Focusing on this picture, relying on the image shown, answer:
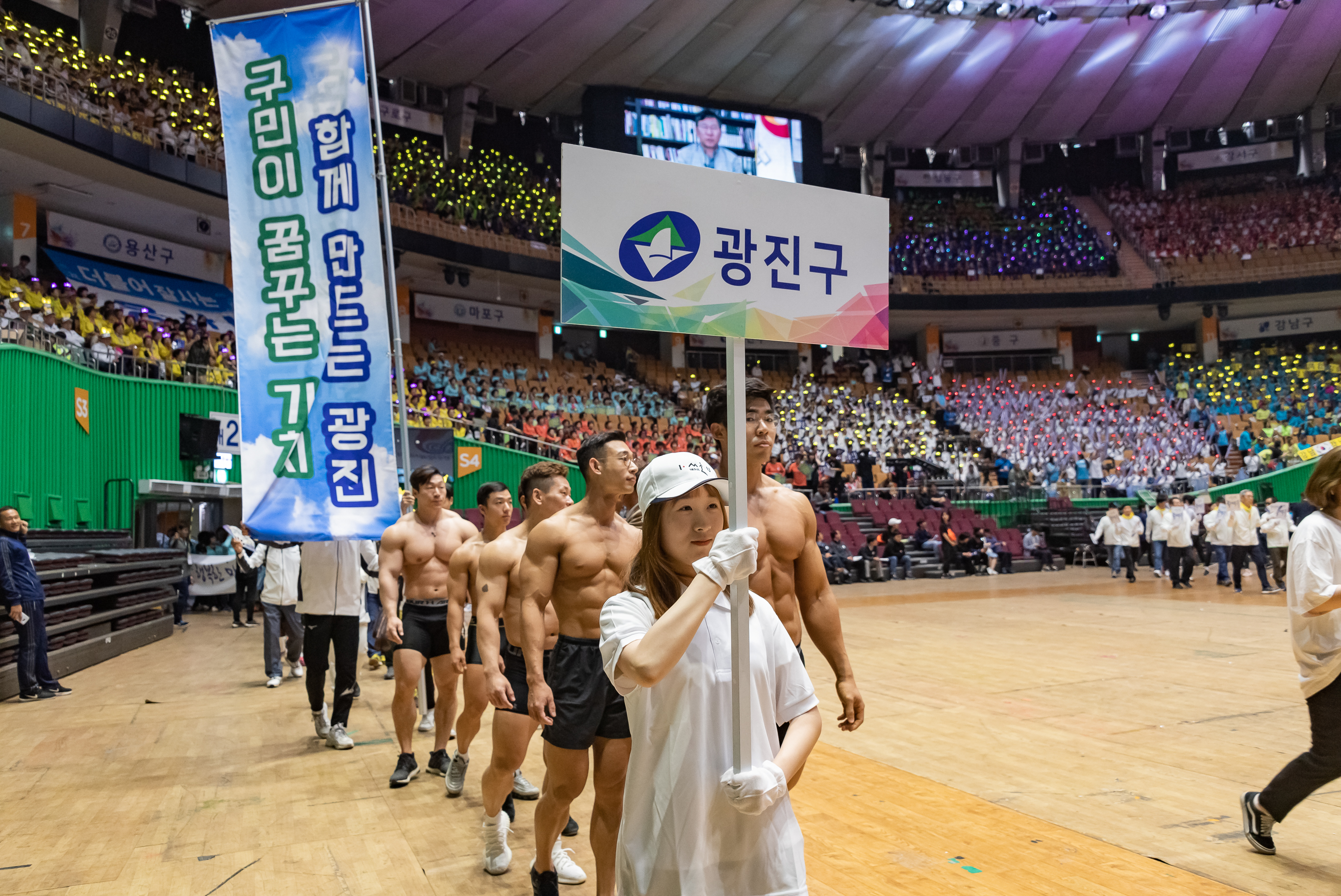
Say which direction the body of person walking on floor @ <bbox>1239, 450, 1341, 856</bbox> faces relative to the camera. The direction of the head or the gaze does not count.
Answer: to the viewer's right

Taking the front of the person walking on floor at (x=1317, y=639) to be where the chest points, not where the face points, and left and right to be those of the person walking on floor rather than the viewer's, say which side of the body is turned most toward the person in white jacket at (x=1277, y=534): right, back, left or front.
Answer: left

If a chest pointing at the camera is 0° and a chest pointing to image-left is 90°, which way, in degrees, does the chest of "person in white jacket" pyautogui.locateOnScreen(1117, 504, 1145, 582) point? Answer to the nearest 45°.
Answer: approximately 0°

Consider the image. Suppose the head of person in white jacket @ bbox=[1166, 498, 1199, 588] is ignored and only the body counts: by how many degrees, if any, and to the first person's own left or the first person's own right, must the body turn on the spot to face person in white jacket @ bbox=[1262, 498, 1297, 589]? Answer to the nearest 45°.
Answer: approximately 45° to the first person's own left

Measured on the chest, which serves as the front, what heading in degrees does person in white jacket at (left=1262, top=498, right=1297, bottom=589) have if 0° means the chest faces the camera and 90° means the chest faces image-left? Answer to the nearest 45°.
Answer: approximately 0°

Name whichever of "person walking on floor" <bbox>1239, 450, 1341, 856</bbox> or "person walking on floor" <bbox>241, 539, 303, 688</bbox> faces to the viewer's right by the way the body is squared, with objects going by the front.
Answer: "person walking on floor" <bbox>1239, 450, 1341, 856</bbox>

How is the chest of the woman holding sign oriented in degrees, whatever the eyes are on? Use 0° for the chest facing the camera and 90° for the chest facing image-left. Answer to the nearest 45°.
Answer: approximately 315°

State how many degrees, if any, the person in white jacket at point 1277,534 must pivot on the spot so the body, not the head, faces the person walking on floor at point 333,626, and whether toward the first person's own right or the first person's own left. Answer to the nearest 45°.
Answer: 0° — they already face them
